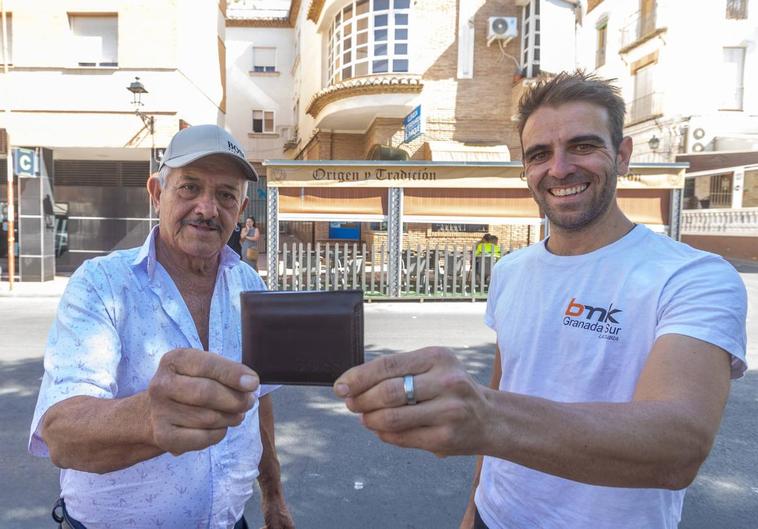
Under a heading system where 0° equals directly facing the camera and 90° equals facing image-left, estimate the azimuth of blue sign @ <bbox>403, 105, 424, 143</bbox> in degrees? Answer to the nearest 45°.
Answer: approximately 45°

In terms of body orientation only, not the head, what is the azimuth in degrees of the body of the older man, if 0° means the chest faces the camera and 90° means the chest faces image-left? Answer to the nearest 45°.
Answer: approximately 315°

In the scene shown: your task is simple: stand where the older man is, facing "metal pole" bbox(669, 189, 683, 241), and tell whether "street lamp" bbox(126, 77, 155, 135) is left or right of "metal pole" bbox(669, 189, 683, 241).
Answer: left

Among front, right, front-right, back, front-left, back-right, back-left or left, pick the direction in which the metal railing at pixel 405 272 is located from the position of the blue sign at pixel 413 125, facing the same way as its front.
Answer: front-left

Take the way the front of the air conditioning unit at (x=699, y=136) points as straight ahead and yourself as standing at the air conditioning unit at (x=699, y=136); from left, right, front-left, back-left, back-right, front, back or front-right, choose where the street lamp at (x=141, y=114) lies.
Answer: front-right
